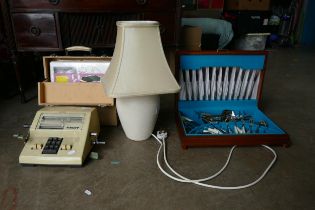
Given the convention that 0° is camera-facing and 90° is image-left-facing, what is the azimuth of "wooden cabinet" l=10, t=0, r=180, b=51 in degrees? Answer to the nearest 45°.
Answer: approximately 0°

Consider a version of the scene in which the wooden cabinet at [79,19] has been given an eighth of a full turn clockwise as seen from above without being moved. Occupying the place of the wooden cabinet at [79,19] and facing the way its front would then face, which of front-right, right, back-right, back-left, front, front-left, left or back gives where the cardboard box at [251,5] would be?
back
